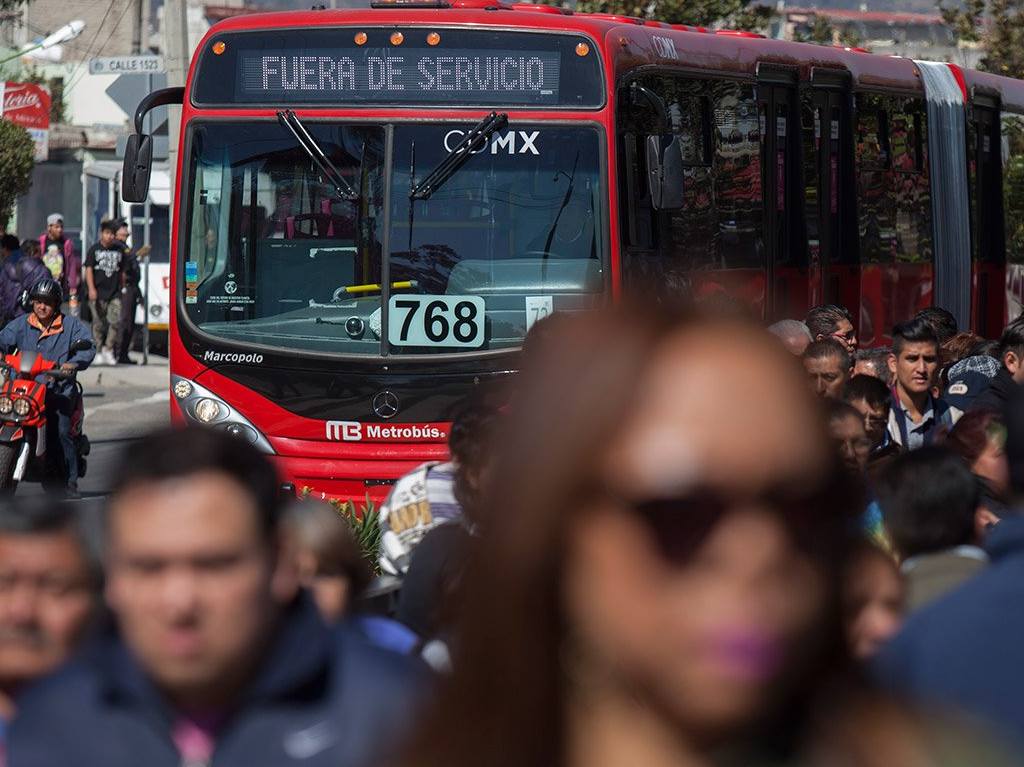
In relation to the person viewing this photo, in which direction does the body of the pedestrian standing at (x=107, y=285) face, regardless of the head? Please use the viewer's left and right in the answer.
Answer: facing the viewer

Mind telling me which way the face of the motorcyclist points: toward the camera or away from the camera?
toward the camera

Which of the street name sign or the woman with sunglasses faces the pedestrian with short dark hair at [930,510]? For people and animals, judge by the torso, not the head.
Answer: the street name sign

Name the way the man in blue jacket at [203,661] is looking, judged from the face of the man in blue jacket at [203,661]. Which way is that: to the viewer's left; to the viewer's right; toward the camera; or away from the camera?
toward the camera

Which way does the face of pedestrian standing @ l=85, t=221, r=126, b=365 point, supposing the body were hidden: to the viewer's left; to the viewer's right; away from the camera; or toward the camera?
toward the camera

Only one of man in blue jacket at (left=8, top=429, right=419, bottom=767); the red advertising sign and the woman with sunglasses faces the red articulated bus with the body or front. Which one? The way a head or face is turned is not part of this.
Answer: the red advertising sign

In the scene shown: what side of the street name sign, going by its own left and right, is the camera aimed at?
front

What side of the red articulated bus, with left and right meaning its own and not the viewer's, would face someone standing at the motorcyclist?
right

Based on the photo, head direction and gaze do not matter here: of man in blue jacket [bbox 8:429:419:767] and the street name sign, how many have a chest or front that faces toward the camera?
2
